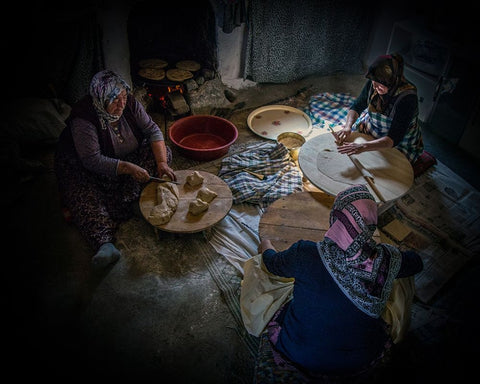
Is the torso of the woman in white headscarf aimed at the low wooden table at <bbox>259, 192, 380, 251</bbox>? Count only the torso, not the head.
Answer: yes

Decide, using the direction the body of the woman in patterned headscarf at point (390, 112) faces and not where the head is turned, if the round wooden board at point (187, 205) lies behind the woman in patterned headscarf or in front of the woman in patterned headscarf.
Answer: in front

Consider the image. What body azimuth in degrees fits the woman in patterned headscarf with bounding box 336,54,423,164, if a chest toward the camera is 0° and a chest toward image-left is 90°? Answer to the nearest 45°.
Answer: approximately 45°

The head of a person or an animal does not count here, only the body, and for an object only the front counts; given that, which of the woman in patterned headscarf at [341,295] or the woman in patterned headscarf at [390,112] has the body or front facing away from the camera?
the woman in patterned headscarf at [341,295]

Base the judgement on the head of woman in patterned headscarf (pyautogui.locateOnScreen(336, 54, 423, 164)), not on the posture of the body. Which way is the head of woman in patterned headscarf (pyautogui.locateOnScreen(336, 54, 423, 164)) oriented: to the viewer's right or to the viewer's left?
to the viewer's left

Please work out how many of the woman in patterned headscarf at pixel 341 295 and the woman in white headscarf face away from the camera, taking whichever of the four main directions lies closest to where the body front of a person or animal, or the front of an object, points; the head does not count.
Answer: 1

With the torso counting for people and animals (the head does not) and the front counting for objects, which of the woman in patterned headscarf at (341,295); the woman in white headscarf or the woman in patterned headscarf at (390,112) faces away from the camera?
the woman in patterned headscarf at (341,295)

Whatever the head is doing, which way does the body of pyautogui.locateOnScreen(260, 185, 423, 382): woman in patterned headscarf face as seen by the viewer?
away from the camera

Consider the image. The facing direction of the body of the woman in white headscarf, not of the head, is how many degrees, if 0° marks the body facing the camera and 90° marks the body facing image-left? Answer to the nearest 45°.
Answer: approximately 315°

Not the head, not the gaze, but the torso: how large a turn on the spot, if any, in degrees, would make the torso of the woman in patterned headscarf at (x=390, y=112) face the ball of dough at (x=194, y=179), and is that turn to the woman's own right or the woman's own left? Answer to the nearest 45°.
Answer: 0° — they already face it

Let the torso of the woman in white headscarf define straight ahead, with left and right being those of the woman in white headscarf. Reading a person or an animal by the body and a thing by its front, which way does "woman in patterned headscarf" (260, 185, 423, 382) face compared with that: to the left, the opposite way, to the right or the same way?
to the left

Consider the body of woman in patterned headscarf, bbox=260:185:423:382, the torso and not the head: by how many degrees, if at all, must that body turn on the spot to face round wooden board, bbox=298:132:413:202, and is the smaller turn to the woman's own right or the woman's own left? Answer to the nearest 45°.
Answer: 0° — they already face it
